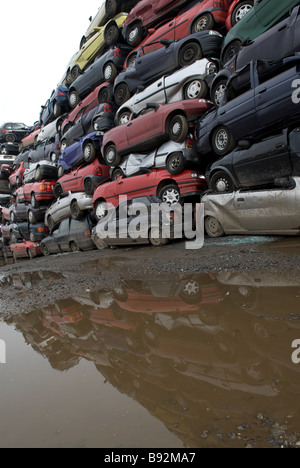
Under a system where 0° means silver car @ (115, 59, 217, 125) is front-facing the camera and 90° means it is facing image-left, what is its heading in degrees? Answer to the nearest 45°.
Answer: approximately 135°

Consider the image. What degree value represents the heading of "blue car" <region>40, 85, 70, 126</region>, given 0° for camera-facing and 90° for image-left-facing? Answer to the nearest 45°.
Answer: approximately 135°

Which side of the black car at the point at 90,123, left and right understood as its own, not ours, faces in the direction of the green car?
back

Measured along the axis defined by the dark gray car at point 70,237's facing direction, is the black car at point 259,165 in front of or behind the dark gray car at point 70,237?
behind

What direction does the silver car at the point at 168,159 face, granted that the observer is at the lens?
facing away from the viewer and to the left of the viewer

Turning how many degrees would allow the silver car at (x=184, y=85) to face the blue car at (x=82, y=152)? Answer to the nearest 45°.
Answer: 0° — it already faces it

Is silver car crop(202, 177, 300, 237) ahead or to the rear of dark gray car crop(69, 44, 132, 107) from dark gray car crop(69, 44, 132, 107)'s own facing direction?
to the rear

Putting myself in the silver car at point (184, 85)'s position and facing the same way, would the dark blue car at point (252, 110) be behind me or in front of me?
behind

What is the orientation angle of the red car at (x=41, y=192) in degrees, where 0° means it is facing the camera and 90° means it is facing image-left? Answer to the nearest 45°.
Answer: approximately 135°

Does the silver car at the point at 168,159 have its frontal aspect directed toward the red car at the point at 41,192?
yes

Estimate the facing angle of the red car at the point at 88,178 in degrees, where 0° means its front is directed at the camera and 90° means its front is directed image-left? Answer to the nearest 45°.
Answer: approximately 135°
